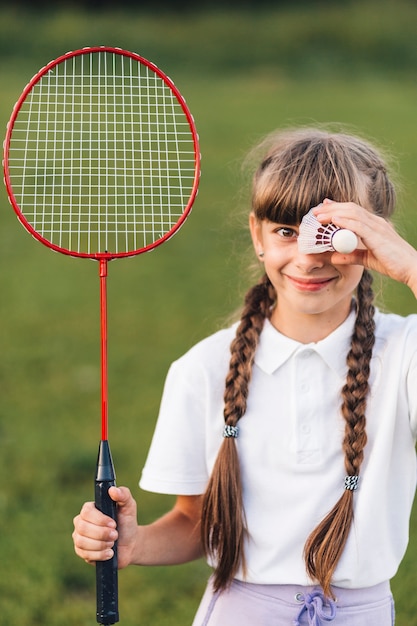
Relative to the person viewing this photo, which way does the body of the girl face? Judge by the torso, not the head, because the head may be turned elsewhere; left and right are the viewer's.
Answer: facing the viewer

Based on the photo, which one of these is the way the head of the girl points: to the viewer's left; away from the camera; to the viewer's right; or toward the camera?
toward the camera
